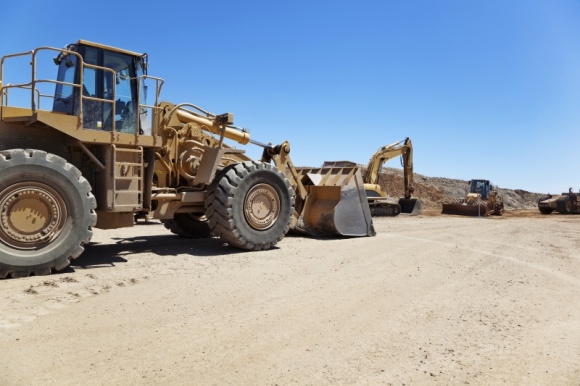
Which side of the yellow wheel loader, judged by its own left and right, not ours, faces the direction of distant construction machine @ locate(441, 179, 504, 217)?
front

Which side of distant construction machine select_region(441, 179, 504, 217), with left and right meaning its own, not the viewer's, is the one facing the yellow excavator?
front

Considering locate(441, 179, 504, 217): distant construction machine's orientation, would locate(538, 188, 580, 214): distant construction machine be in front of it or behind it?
behind

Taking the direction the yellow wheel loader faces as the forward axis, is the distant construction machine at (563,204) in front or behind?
in front

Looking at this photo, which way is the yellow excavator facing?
to the viewer's right

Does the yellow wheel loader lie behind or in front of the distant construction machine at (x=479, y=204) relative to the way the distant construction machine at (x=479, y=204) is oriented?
in front

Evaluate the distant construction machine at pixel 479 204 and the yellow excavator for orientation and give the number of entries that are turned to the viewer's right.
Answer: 1

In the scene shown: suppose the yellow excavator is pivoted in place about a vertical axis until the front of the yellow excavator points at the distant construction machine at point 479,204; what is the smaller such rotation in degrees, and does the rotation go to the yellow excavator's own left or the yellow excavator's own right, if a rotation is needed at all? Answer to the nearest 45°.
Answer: approximately 45° to the yellow excavator's own left

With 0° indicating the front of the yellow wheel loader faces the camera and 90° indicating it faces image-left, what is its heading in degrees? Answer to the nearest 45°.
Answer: approximately 225°
